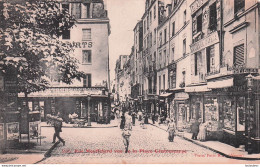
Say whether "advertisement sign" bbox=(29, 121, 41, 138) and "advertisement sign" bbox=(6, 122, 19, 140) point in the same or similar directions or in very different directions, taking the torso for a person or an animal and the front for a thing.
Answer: same or similar directions

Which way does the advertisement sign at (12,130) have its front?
toward the camera

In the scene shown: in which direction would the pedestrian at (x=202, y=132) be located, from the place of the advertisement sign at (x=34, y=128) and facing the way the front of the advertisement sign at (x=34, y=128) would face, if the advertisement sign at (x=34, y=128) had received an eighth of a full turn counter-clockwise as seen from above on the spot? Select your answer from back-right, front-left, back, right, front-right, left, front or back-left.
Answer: front-left

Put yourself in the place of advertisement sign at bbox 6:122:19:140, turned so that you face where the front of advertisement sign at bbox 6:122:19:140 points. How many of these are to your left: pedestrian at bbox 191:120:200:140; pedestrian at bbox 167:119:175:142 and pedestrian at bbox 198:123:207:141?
3

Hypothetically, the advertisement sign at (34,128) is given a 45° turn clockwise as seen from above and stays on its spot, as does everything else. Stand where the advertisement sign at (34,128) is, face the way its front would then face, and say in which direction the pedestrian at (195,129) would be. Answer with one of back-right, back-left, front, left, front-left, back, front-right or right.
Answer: back-left

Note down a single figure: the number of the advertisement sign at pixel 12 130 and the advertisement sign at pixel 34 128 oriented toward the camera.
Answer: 2

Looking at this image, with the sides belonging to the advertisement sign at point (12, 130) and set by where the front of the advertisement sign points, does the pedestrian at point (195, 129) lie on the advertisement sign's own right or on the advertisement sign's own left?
on the advertisement sign's own left

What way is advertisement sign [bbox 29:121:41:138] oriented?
toward the camera

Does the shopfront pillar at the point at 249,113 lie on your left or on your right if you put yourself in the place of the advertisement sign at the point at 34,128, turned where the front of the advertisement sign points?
on your left
